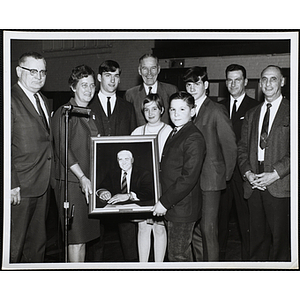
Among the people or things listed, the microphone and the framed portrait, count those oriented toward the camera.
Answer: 1

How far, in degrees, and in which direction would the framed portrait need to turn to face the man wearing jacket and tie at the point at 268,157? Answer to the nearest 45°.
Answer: approximately 90° to its left

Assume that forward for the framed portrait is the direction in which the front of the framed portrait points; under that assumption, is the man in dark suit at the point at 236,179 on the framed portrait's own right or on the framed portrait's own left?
on the framed portrait's own left

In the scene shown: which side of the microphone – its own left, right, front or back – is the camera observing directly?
right

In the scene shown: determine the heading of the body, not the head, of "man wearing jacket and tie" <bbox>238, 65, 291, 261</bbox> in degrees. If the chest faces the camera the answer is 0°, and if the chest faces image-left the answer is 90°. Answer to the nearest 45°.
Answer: approximately 45°

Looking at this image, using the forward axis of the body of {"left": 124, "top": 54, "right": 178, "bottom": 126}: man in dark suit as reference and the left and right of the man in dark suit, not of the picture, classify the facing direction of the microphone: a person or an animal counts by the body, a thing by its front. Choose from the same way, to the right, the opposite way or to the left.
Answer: to the left

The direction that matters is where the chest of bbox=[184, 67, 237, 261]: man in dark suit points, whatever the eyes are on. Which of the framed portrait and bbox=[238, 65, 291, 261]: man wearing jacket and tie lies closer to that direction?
the framed portrait
